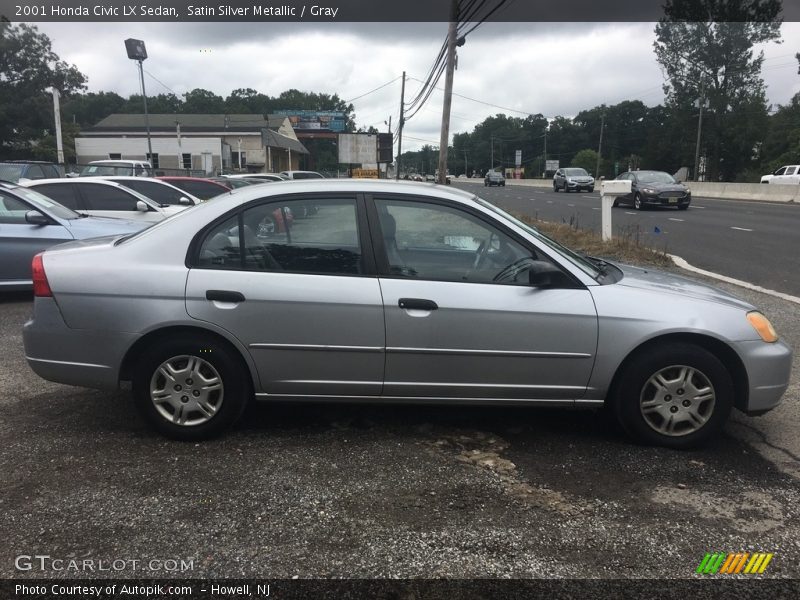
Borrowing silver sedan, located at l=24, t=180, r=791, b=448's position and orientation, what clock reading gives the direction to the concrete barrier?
The concrete barrier is roughly at 10 o'clock from the silver sedan.

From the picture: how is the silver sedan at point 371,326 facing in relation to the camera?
to the viewer's right

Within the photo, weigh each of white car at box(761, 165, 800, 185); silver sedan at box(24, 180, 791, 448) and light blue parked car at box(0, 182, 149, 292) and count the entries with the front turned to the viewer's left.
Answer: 1

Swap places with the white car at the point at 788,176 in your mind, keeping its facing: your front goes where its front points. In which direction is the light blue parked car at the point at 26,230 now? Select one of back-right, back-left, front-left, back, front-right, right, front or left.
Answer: left

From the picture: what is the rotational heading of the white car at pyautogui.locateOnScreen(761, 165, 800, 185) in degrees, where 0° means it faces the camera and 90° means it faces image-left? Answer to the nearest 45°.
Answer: approximately 90°

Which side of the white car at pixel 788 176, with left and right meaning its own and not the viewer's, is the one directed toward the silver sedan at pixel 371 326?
left

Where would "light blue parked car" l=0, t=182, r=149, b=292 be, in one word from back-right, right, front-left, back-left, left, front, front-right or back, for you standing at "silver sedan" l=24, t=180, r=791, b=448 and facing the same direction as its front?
back-left

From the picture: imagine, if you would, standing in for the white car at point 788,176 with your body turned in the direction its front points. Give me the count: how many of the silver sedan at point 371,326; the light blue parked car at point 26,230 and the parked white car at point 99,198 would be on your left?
3

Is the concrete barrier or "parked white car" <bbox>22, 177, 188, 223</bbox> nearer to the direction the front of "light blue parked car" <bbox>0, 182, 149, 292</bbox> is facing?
the concrete barrier
